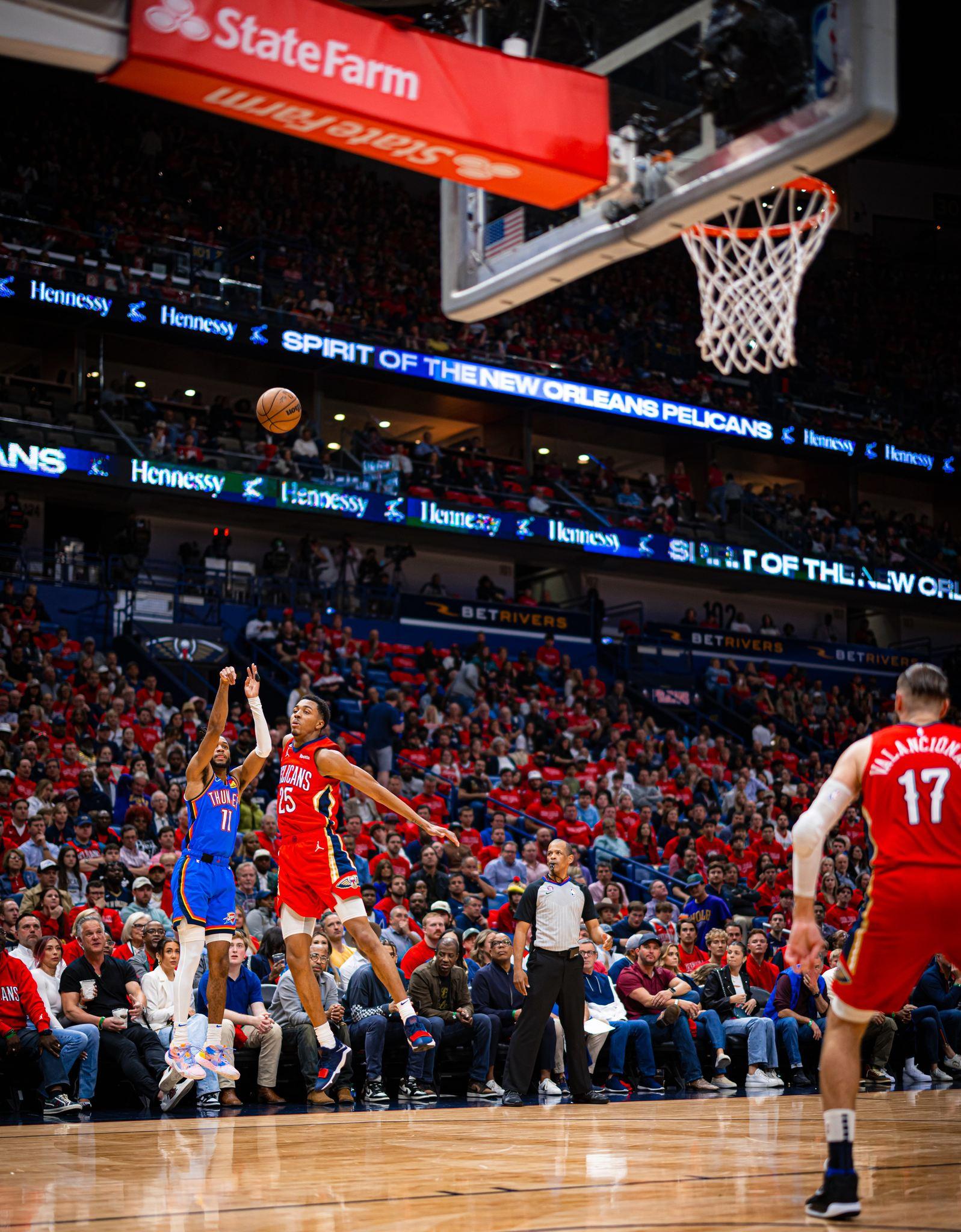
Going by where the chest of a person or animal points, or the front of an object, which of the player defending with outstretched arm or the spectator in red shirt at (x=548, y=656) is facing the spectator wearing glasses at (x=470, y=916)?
the spectator in red shirt

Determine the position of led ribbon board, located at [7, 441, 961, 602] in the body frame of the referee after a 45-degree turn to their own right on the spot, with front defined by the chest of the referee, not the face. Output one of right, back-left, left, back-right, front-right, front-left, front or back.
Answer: back-right

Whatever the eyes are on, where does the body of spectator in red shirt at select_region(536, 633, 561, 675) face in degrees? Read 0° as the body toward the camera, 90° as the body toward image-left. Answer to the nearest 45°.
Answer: approximately 0°

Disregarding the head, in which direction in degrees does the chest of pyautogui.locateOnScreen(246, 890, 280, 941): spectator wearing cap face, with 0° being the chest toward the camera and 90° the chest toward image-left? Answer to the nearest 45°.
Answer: approximately 315°

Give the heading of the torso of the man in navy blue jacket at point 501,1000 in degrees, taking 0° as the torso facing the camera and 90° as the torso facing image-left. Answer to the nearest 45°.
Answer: approximately 315°

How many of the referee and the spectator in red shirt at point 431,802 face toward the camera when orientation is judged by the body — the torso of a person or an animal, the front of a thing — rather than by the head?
2

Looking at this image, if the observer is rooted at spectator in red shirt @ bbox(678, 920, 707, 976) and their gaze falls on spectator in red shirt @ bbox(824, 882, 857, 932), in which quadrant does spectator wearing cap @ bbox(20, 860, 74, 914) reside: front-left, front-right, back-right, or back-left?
back-left

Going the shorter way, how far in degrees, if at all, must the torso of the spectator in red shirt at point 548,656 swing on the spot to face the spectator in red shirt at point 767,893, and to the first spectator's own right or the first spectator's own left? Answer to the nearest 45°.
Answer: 0° — they already face them

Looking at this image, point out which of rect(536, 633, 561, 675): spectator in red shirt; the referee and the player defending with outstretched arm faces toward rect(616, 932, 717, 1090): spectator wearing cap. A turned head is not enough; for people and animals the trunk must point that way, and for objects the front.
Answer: the spectator in red shirt

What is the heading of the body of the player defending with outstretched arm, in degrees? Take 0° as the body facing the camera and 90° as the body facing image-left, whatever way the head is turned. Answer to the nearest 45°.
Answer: approximately 45°

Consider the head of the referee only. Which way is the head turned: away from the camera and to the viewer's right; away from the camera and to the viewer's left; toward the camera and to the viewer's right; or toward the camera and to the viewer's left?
toward the camera and to the viewer's left

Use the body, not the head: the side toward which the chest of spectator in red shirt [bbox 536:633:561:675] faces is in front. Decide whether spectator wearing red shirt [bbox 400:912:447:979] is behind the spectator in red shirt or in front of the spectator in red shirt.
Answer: in front

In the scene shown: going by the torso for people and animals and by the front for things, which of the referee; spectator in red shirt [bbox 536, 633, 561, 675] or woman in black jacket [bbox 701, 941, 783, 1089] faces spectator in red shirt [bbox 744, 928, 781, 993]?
spectator in red shirt [bbox 536, 633, 561, 675]
